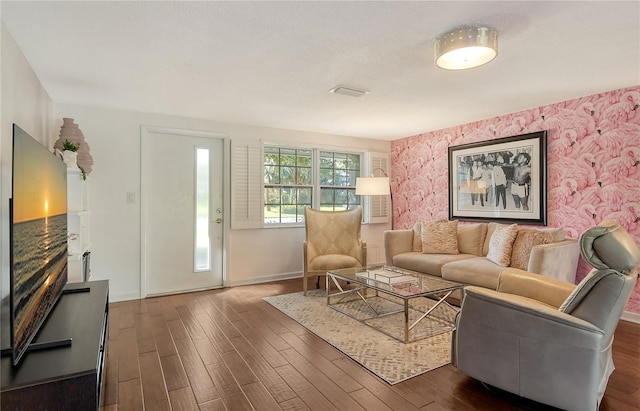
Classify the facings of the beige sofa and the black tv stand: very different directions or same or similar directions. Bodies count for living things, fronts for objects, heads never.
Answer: very different directions

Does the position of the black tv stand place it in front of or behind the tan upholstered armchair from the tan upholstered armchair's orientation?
in front

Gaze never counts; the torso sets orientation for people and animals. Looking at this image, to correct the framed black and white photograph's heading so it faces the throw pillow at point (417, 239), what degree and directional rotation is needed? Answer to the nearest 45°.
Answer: approximately 45° to its right

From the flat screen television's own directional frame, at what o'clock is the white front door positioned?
The white front door is roughly at 10 o'clock from the flat screen television.

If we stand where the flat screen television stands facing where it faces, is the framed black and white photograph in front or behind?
in front

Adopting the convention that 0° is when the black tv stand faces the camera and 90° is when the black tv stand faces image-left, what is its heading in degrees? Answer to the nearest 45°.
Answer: approximately 270°

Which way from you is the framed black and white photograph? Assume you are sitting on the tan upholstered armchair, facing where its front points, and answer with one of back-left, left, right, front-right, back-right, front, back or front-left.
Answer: left

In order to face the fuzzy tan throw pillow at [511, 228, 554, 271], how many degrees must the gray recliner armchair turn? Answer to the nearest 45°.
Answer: approximately 45° to its right

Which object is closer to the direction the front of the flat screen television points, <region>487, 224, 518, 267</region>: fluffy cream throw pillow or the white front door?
the fluffy cream throw pillow

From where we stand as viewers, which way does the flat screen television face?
facing to the right of the viewer
